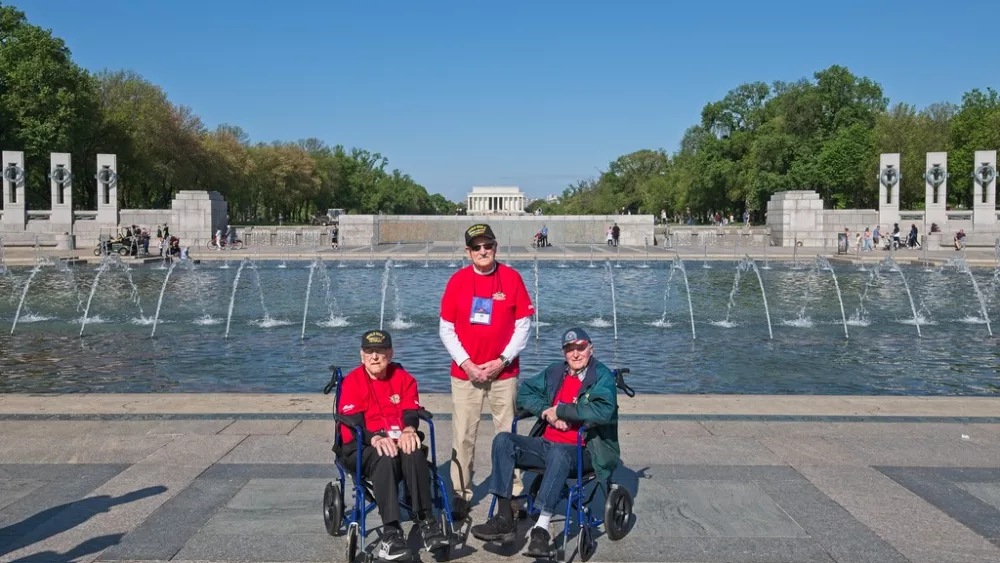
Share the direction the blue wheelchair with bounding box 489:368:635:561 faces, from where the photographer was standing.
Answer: facing the viewer and to the left of the viewer

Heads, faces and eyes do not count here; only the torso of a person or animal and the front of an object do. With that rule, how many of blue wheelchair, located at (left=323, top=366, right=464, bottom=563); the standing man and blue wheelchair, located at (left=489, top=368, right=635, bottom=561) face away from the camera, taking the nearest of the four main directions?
0

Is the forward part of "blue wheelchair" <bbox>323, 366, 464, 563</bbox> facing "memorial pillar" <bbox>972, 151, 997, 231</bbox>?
no

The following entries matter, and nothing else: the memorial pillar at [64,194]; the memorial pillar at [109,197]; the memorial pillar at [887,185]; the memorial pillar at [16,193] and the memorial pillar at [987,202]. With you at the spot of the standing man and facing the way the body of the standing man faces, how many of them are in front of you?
0

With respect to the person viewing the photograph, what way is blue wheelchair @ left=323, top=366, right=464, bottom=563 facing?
facing the viewer and to the right of the viewer

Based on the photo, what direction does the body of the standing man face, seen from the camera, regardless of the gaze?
toward the camera

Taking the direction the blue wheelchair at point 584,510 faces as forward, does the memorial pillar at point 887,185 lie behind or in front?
behind

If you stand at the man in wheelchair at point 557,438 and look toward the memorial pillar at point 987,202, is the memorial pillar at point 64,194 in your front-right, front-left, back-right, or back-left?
front-left

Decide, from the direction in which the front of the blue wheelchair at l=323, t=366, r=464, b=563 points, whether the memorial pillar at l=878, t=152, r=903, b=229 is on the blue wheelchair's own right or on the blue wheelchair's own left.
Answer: on the blue wheelchair's own left

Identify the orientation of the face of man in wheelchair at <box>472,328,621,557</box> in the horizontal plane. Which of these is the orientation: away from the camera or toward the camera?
toward the camera

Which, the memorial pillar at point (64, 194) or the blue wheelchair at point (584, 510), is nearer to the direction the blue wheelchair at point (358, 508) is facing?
the blue wheelchair

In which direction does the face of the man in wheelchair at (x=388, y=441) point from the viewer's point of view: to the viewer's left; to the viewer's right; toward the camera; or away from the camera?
toward the camera
